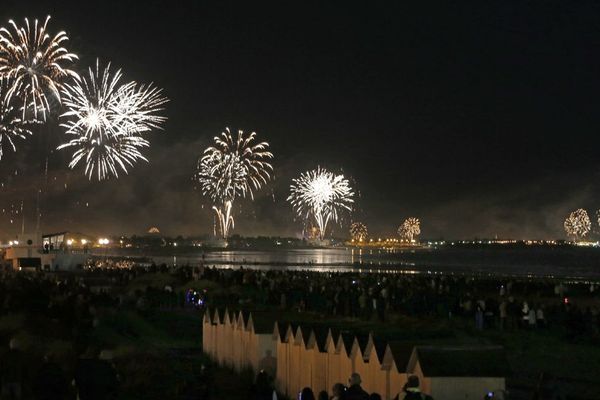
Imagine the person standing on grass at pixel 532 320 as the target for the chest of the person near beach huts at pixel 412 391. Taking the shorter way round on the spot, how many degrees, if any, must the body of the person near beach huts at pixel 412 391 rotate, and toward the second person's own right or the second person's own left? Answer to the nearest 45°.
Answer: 0° — they already face them

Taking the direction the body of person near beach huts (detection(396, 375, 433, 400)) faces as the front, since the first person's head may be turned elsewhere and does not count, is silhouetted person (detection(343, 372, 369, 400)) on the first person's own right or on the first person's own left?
on the first person's own left

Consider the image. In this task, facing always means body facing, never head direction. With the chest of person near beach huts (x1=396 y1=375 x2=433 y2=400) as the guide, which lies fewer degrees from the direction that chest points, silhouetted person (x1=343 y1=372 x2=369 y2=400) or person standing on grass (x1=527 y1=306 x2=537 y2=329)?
the person standing on grass

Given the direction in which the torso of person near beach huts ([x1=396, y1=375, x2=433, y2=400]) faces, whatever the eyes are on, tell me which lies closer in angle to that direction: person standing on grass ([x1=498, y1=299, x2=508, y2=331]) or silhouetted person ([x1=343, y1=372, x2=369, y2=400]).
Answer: the person standing on grass

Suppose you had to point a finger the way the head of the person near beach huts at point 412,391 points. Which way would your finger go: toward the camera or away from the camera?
away from the camera

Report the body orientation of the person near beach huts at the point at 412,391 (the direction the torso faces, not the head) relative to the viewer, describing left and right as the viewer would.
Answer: facing away from the viewer
